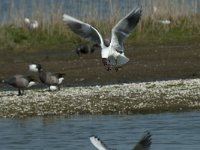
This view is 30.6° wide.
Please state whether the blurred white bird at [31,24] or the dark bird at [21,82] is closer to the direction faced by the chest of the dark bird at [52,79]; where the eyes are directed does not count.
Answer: the dark bird

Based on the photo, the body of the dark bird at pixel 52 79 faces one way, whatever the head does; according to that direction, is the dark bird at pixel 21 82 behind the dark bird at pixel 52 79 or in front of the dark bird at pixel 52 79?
in front

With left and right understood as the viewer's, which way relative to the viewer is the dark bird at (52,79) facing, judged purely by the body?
facing to the left of the viewer

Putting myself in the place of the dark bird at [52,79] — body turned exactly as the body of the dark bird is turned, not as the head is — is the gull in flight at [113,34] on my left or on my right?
on my left
